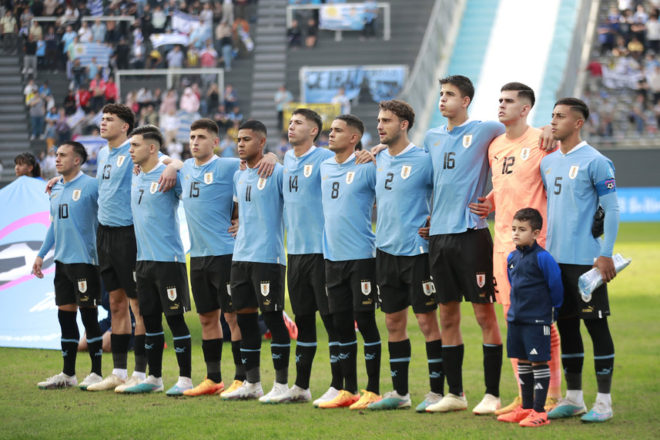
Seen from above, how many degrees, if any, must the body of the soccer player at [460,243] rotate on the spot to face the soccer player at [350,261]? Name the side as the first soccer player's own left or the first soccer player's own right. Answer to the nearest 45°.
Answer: approximately 45° to the first soccer player's own right

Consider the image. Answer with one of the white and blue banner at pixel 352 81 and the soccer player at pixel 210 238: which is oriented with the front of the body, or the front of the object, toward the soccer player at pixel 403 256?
the white and blue banner

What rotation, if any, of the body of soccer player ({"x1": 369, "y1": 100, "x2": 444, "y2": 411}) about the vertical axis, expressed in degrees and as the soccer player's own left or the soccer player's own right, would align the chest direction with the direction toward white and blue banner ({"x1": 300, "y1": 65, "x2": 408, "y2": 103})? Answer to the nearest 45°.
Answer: approximately 135° to the soccer player's own right

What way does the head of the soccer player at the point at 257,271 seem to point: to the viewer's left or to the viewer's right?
to the viewer's left

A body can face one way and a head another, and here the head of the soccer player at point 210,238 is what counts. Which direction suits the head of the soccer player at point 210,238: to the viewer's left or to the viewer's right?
to the viewer's left

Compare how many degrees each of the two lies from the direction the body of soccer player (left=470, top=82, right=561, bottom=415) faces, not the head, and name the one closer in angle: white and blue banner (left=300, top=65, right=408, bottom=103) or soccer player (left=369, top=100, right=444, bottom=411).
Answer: the soccer player

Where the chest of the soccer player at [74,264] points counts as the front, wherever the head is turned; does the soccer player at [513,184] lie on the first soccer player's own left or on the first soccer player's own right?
on the first soccer player's own left

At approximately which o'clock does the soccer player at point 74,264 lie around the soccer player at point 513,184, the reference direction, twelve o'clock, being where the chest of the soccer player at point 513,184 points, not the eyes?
the soccer player at point 74,264 is roughly at 2 o'clock from the soccer player at point 513,184.

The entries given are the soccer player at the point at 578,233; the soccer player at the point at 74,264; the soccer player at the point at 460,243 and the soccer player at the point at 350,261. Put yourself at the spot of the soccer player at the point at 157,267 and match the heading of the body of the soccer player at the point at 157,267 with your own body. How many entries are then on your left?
3
